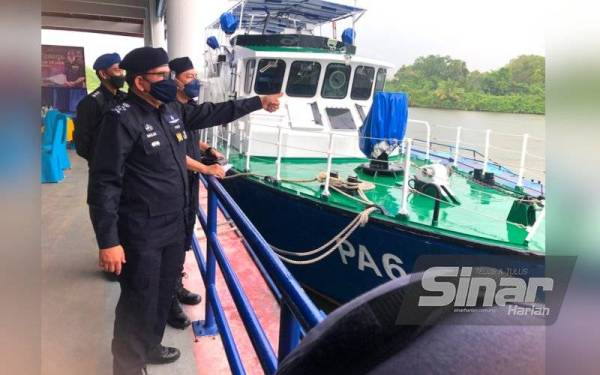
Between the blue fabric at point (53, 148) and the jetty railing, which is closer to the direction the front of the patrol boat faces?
the jetty railing

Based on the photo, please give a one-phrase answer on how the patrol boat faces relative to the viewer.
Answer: facing the viewer and to the right of the viewer

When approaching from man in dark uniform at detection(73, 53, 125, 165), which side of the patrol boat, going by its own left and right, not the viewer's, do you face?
right

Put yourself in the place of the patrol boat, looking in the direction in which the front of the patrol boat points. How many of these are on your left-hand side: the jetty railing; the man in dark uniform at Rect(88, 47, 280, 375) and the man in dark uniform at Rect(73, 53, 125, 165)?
0

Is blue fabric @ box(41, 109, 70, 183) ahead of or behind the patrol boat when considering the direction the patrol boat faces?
behind

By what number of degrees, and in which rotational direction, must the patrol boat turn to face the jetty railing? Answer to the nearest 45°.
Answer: approximately 45° to its right

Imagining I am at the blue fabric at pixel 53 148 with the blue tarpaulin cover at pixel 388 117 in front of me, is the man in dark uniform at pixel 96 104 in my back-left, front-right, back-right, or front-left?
front-right

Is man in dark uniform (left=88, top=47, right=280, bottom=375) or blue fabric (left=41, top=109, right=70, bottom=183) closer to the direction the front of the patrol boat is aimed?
the man in dark uniform

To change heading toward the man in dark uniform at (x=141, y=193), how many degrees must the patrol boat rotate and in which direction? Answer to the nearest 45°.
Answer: approximately 45° to its right

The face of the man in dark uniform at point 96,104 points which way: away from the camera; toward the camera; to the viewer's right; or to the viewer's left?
to the viewer's right

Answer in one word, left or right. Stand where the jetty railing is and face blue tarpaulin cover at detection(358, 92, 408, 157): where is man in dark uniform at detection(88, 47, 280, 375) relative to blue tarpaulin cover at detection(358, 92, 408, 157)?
left
